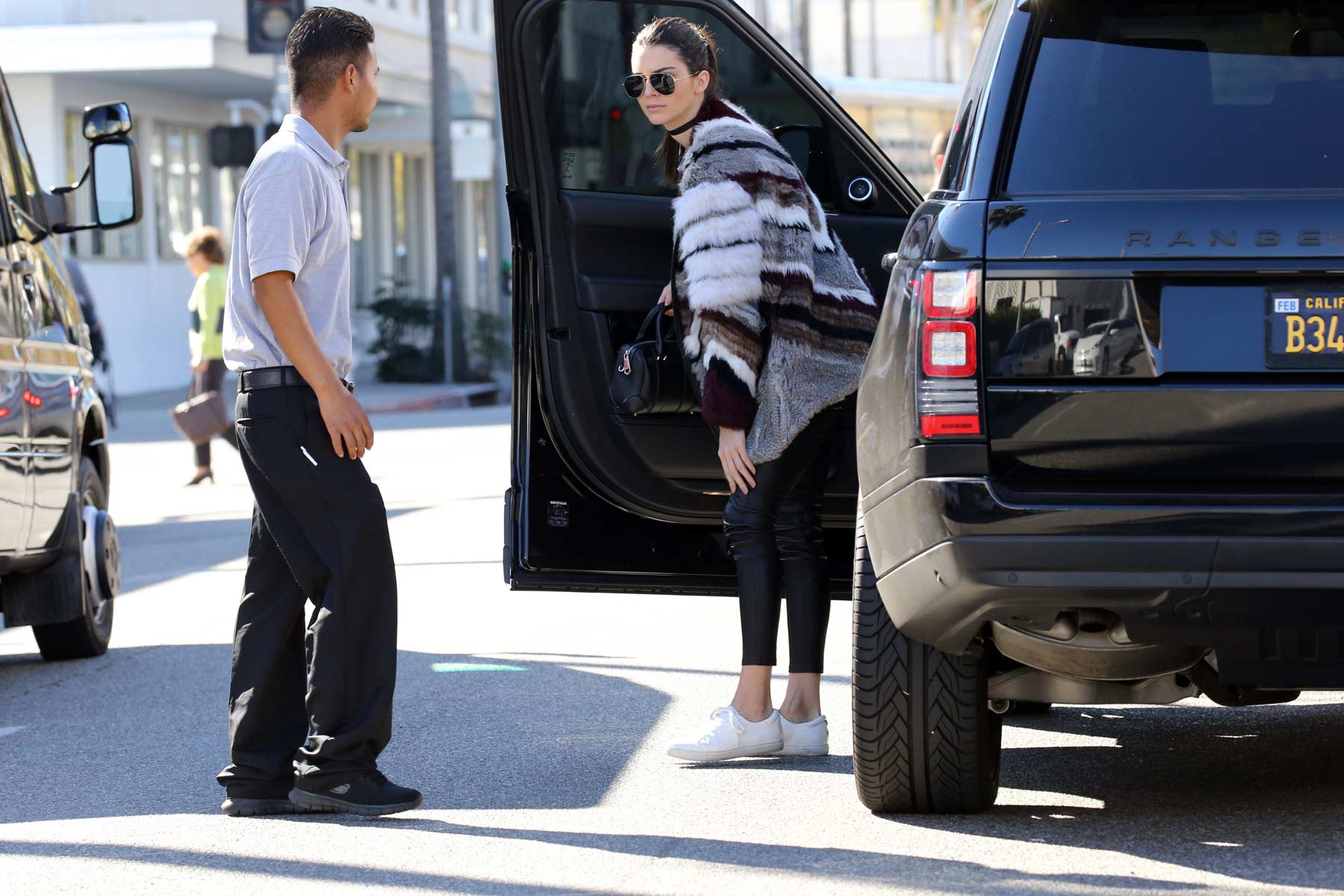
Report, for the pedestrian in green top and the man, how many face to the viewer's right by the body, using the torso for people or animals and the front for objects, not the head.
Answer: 1

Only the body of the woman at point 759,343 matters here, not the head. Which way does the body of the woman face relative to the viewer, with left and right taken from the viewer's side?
facing to the left of the viewer

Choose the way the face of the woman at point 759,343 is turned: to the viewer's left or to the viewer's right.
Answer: to the viewer's left

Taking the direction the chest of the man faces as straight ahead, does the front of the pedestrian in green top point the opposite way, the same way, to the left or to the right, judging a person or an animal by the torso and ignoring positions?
the opposite way

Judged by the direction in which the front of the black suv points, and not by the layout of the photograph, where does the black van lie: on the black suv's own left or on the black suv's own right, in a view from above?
on the black suv's own left

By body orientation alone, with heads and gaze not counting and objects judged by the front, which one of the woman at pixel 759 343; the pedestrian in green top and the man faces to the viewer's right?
the man

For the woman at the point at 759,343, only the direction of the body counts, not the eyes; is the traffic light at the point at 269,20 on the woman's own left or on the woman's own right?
on the woman's own right

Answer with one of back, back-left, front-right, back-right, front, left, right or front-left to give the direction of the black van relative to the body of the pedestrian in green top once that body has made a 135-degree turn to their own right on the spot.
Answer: back-right

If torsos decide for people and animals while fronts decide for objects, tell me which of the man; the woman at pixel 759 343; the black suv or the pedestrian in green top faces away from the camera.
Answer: the black suv

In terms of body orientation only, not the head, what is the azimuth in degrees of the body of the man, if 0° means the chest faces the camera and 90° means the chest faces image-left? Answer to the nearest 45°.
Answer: approximately 270°

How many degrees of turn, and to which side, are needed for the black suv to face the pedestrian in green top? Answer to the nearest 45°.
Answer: approximately 45° to its left

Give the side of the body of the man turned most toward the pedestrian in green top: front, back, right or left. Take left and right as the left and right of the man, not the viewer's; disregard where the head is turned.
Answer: left

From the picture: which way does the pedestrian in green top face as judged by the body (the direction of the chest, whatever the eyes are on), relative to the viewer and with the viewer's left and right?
facing to the left of the viewer

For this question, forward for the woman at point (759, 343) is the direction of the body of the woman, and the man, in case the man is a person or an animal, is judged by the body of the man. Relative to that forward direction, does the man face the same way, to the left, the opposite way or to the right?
the opposite way

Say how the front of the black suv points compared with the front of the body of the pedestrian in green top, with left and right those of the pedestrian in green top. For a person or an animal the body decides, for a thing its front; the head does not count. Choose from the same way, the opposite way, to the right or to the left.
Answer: to the right

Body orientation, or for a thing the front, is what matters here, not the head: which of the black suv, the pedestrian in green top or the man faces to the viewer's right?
the man

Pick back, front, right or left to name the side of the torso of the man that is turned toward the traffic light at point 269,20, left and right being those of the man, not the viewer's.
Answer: left

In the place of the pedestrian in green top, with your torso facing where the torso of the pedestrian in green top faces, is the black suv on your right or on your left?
on your left

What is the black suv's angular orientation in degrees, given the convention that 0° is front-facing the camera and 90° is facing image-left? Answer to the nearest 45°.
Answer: approximately 180°
